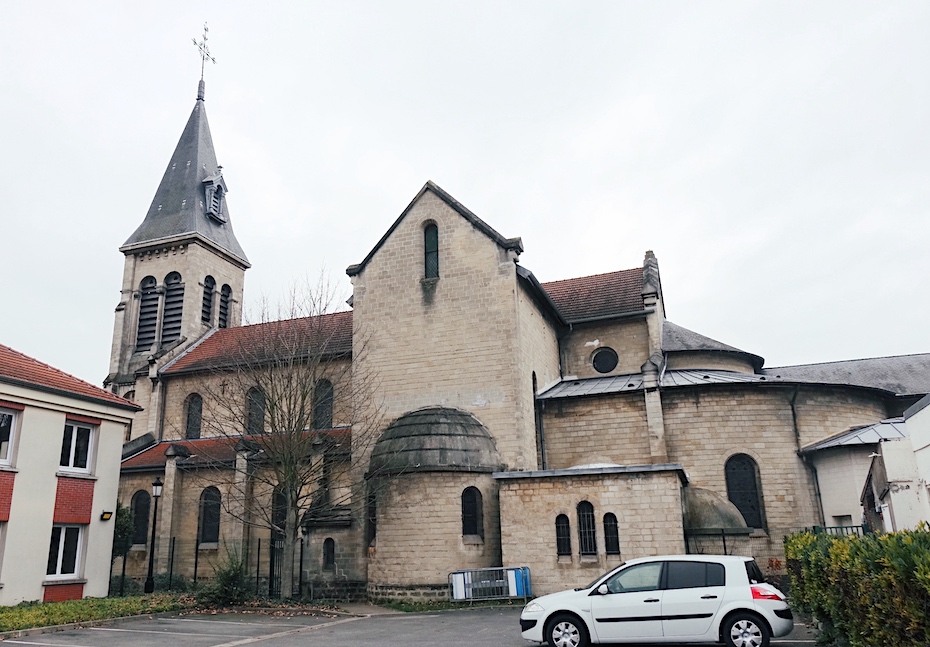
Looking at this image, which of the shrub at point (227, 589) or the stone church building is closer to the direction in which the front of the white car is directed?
the shrub

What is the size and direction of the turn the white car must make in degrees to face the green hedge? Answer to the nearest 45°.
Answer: approximately 135° to its left

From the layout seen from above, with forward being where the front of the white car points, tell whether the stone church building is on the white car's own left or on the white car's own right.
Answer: on the white car's own right

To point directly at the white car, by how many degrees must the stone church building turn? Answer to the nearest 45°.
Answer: approximately 135° to its left

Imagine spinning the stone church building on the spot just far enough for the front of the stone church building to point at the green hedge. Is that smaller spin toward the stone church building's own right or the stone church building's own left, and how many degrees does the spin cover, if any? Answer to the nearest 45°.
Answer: approximately 135° to the stone church building's own left

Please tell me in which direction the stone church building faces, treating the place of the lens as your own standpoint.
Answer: facing away from the viewer and to the left of the viewer

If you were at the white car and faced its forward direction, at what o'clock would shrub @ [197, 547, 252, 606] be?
The shrub is roughly at 1 o'clock from the white car.

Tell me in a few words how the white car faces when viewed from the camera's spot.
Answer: facing to the left of the viewer

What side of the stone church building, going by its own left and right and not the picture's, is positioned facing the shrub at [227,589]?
left

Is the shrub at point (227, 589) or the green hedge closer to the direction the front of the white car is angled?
the shrub
